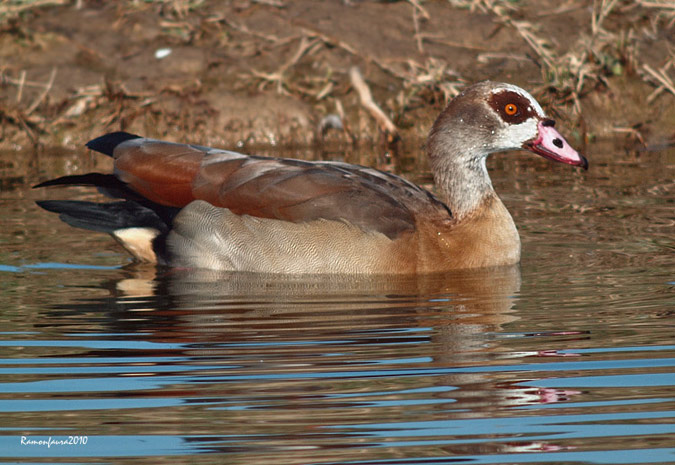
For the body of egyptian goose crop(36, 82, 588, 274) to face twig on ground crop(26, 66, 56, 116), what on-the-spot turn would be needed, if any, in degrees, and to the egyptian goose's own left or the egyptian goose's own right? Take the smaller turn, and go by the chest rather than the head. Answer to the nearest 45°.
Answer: approximately 135° to the egyptian goose's own left

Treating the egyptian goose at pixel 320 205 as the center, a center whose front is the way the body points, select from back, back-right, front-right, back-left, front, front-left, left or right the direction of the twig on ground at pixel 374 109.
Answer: left

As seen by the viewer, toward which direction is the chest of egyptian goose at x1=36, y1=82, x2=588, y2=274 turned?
to the viewer's right

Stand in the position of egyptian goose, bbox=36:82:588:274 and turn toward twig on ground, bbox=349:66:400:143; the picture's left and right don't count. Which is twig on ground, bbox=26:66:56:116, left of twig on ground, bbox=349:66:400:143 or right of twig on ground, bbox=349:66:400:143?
left

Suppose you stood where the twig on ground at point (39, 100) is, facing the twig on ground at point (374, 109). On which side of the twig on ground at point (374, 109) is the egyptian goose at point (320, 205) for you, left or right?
right
